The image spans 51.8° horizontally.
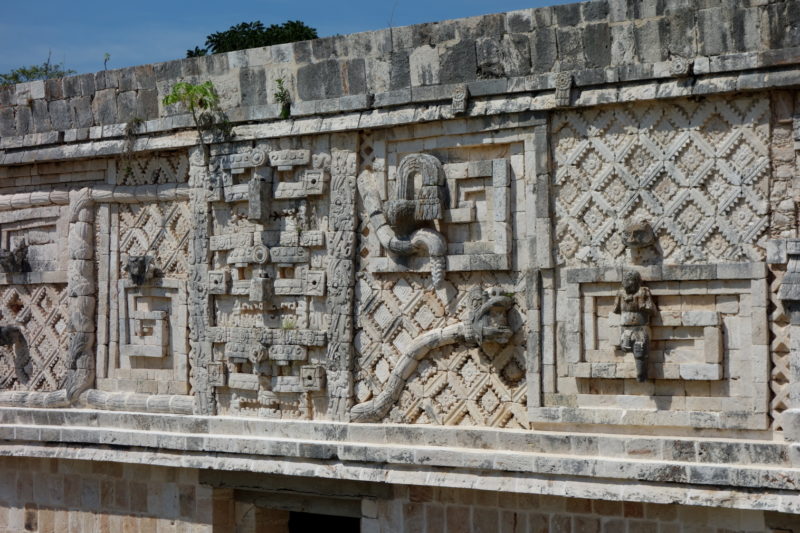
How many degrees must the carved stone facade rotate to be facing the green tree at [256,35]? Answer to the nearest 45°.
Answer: approximately 135° to its right

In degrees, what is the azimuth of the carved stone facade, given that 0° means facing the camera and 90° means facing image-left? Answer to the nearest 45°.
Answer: approximately 45°
